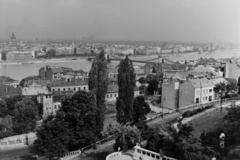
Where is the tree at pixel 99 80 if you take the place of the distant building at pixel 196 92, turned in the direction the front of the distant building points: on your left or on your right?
on your right

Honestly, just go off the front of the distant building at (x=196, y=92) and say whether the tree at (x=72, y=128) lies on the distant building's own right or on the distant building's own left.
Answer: on the distant building's own right

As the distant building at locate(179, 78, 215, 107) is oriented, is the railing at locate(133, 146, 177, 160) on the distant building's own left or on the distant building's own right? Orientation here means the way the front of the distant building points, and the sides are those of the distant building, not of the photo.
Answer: on the distant building's own right

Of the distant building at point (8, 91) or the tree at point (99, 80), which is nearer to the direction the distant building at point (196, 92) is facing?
the tree

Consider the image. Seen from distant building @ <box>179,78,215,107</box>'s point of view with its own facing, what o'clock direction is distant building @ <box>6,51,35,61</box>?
distant building @ <box>6,51,35,61</box> is roughly at 6 o'clock from distant building @ <box>179,78,215,107</box>.

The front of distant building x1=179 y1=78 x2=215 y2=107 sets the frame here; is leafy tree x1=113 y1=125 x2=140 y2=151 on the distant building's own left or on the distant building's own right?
on the distant building's own right

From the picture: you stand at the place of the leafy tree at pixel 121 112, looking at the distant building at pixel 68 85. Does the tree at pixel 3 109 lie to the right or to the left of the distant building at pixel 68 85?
left

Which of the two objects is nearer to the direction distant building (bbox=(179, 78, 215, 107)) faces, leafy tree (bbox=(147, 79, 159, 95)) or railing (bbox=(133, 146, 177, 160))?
the railing

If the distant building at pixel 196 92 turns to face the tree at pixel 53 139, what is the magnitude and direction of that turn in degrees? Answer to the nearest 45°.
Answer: approximately 90° to its right

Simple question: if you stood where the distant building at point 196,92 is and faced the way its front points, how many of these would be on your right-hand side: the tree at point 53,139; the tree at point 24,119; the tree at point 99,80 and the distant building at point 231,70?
3
